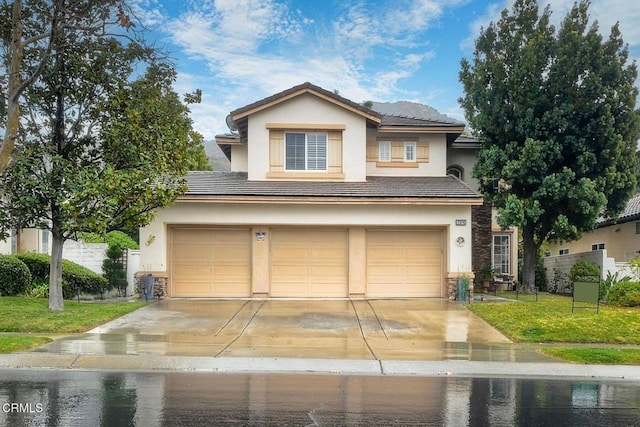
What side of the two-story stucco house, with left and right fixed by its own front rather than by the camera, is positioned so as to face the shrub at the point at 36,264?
right

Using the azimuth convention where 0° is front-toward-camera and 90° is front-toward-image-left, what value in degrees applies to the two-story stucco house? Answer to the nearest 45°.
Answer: approximately 0°

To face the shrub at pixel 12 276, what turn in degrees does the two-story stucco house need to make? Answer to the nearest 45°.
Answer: approximately 90° to its right

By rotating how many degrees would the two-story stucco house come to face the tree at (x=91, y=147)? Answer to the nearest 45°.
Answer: approximately 45° to its right

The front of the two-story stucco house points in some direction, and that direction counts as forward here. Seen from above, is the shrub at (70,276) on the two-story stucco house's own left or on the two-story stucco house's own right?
on the two-story stucco house's own right

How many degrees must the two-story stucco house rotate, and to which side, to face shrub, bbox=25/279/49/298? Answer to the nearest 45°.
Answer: approximately 90° to its right

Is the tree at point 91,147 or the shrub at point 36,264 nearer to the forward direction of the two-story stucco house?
the tree

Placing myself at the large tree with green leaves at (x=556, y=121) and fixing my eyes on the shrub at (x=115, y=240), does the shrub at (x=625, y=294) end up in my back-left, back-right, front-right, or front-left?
back-left

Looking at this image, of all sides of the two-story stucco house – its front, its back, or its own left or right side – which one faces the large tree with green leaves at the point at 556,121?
left

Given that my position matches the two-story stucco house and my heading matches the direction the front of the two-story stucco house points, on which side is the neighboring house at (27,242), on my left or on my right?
on my right
